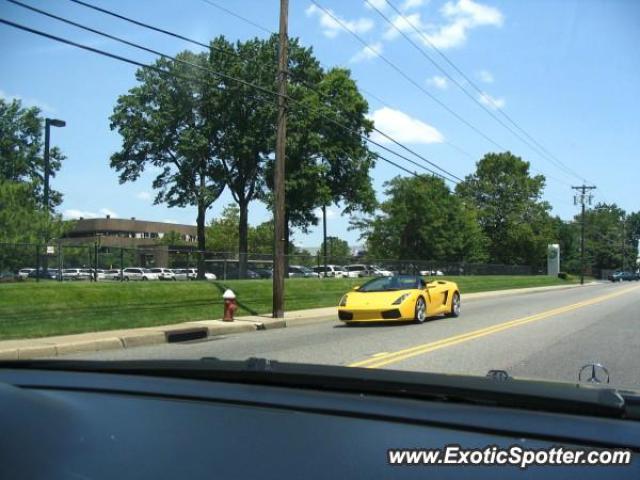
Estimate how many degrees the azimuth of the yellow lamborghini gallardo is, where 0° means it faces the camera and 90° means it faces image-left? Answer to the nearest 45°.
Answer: approximately 45°

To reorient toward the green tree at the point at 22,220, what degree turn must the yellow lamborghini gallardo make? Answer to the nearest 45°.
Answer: approximately 90° to its right

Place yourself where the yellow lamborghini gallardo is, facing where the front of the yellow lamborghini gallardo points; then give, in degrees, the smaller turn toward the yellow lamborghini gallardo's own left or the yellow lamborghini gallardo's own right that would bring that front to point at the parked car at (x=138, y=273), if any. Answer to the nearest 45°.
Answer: approximately 90° to the yellow lamborghini gallardo's own right

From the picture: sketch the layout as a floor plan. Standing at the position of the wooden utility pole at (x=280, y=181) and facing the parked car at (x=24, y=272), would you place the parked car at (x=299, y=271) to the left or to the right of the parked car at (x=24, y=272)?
right
